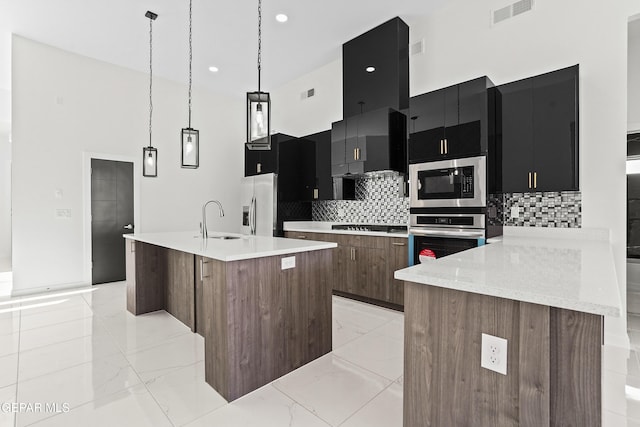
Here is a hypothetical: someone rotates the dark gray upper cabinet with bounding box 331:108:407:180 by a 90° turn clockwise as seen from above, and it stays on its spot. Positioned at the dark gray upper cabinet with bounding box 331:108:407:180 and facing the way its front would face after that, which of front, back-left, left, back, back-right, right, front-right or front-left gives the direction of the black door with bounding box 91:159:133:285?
front-left

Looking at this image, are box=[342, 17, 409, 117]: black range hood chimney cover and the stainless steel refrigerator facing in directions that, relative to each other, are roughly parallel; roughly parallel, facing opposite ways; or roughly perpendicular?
roughly parallel

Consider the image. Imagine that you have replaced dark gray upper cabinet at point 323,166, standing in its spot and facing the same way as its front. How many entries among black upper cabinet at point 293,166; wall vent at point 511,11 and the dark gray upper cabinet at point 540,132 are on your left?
2

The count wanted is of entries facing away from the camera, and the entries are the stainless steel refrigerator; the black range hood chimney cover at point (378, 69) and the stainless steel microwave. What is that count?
0

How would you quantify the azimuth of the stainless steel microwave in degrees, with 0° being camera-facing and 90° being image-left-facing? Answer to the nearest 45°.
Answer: approximately 45°

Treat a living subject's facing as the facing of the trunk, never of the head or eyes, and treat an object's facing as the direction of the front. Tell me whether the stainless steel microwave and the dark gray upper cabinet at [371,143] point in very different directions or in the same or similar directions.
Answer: same or similar directions

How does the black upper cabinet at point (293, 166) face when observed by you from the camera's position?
facing the viewer and to the left of the viewer

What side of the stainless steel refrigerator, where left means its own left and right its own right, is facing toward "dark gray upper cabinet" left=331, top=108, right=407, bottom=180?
left

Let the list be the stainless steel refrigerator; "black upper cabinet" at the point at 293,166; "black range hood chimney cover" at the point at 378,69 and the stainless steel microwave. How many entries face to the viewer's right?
0

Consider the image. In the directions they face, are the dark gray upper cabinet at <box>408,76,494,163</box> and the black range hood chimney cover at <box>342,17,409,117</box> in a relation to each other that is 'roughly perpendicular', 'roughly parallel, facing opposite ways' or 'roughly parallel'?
roughly parallel

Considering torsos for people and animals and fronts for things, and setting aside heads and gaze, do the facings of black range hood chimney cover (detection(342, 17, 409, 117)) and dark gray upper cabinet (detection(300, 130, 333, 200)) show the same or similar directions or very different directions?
same or similar directions

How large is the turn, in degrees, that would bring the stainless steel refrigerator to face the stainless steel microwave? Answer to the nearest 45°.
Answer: approximately 90° to its left

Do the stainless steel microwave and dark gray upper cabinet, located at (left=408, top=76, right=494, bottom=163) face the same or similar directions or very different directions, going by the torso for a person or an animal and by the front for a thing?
same or similar directions

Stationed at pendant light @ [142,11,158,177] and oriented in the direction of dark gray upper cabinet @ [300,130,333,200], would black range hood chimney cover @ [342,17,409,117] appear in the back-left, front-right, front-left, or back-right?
front-right

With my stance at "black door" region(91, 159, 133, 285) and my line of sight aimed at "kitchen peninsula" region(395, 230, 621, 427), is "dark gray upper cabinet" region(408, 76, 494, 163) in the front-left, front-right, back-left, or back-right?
front-left
